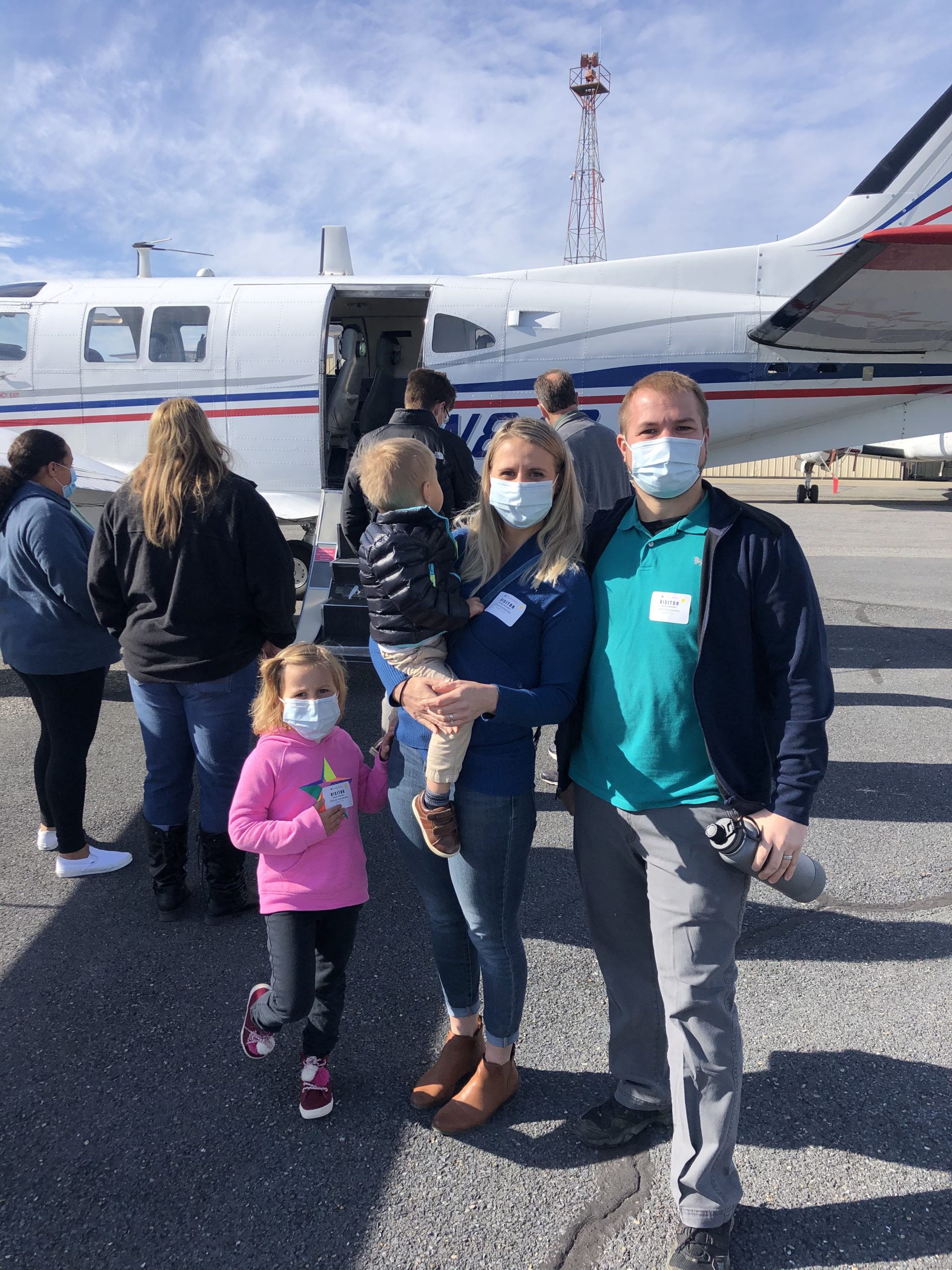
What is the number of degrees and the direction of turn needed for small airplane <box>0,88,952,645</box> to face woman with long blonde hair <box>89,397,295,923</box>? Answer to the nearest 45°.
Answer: approximately 90° to its left

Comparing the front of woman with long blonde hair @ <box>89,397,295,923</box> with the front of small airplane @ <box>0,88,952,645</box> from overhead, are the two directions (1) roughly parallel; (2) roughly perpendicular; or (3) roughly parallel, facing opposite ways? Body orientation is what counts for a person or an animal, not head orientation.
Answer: roughly perpendicular

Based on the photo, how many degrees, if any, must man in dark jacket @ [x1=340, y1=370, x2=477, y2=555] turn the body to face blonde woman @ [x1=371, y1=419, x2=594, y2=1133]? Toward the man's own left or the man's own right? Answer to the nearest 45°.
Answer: approximately 135° to the man's own right

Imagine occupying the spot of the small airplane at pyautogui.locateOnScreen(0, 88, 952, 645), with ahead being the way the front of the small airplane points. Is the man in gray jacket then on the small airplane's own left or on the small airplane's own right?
on the small airplane's own left

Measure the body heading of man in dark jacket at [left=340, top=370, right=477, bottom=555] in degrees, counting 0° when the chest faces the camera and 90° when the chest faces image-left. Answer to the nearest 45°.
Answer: approximately 225°

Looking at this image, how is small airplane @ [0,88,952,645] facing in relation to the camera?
to the viewer's left

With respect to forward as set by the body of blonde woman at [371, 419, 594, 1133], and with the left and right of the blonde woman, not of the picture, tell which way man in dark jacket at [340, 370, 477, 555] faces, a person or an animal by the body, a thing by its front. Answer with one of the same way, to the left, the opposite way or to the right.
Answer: the opposite way

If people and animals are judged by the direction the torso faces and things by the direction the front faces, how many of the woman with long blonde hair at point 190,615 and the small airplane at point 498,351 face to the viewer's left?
1

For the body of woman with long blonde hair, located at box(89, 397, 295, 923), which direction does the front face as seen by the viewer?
away from the camera

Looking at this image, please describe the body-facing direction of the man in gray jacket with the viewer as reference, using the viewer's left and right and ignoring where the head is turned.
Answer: facing away from the viewer and to the left of the viewer
